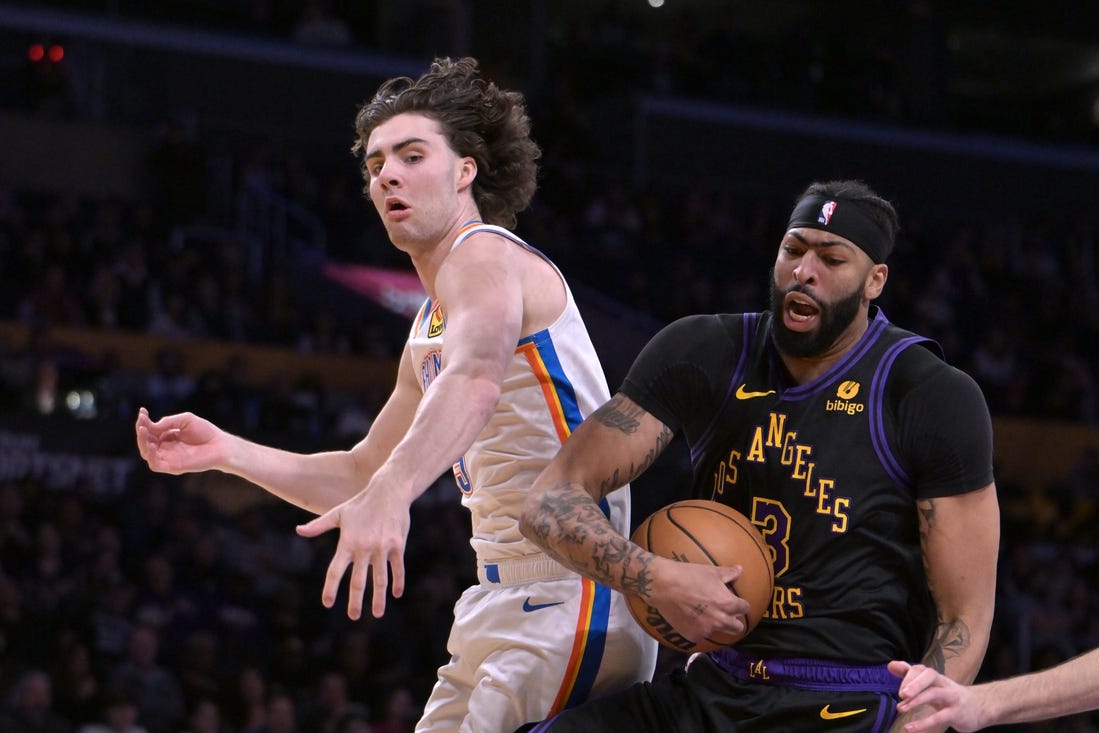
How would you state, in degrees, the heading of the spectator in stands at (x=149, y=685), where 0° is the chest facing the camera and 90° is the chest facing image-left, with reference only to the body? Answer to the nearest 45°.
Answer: approximately 0°

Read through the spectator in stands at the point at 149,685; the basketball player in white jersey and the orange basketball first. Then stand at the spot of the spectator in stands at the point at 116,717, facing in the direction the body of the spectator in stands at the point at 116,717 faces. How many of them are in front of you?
2

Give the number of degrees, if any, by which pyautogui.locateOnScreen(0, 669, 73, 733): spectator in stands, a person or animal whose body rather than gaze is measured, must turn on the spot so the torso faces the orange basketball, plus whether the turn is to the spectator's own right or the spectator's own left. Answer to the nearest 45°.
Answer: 0° — they already face it
